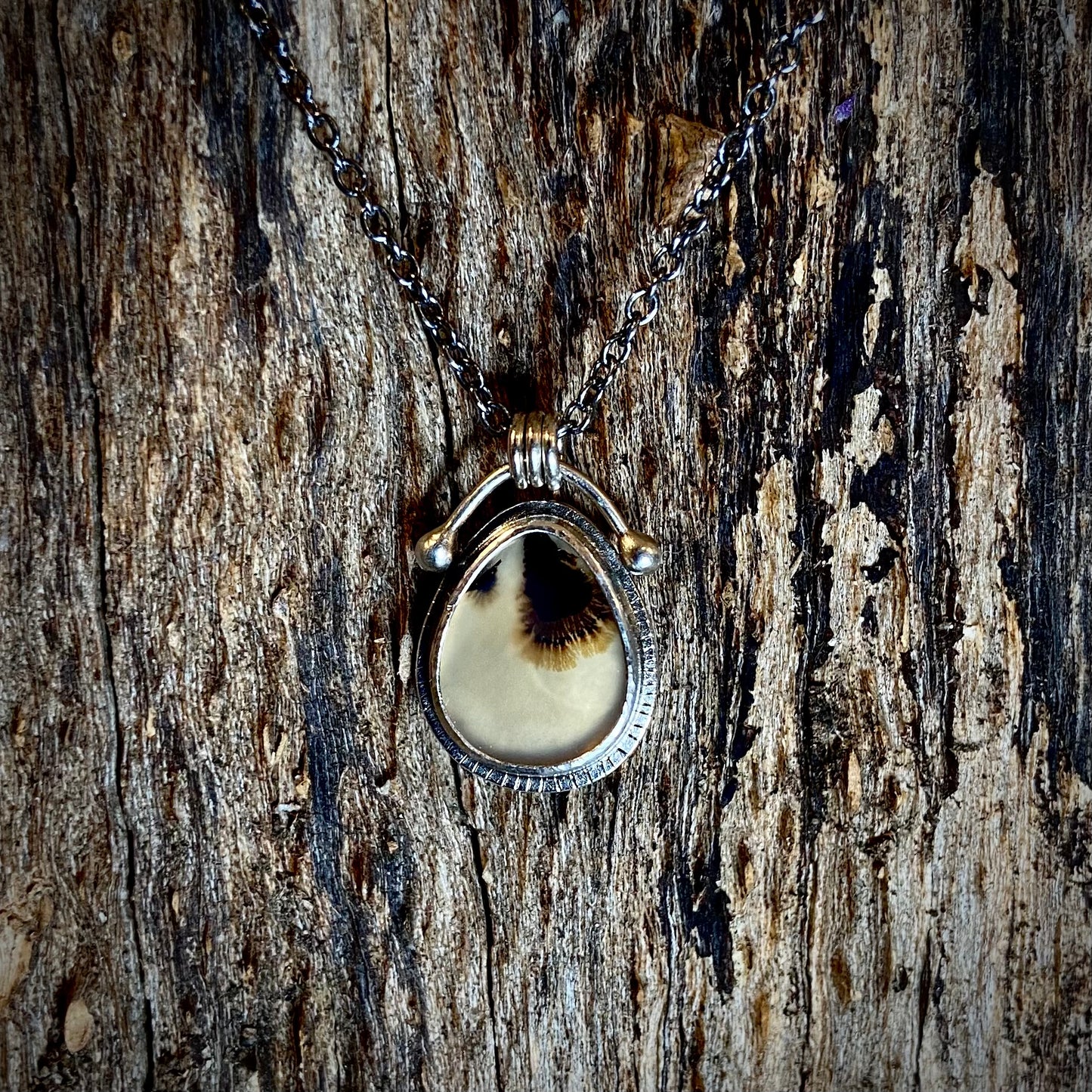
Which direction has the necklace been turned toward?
toward the camera
